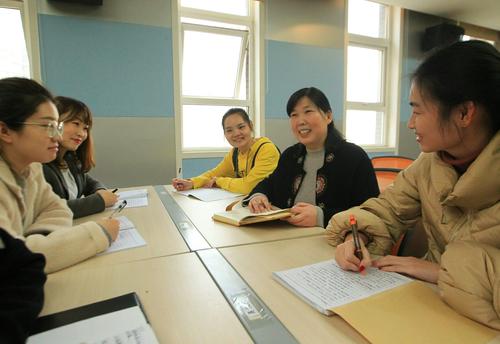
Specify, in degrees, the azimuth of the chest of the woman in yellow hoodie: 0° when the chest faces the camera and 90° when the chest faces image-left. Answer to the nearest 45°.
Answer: approximately 45°

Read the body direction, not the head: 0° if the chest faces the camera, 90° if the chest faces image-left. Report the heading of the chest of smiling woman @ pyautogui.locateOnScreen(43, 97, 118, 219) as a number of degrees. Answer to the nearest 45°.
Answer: approximately 315°

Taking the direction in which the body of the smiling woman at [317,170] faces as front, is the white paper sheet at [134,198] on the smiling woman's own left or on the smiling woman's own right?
on the smiling woman's own right

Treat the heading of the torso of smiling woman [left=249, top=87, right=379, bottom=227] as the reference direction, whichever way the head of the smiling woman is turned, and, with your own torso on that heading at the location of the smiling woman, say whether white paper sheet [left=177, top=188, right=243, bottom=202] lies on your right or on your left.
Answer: on your right

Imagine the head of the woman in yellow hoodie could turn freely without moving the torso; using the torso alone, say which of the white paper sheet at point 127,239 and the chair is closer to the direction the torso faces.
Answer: the white paper sheet

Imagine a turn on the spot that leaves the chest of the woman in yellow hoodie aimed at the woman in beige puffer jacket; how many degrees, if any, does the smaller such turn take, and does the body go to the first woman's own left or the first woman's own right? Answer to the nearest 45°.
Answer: approximately 45° to the first woman's own left

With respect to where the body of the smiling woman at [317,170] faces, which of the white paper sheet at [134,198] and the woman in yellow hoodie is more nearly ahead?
the white paper sheet

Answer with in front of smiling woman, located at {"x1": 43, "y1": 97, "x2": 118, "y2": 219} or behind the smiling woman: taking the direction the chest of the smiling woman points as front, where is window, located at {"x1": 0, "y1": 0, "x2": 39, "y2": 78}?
behind
